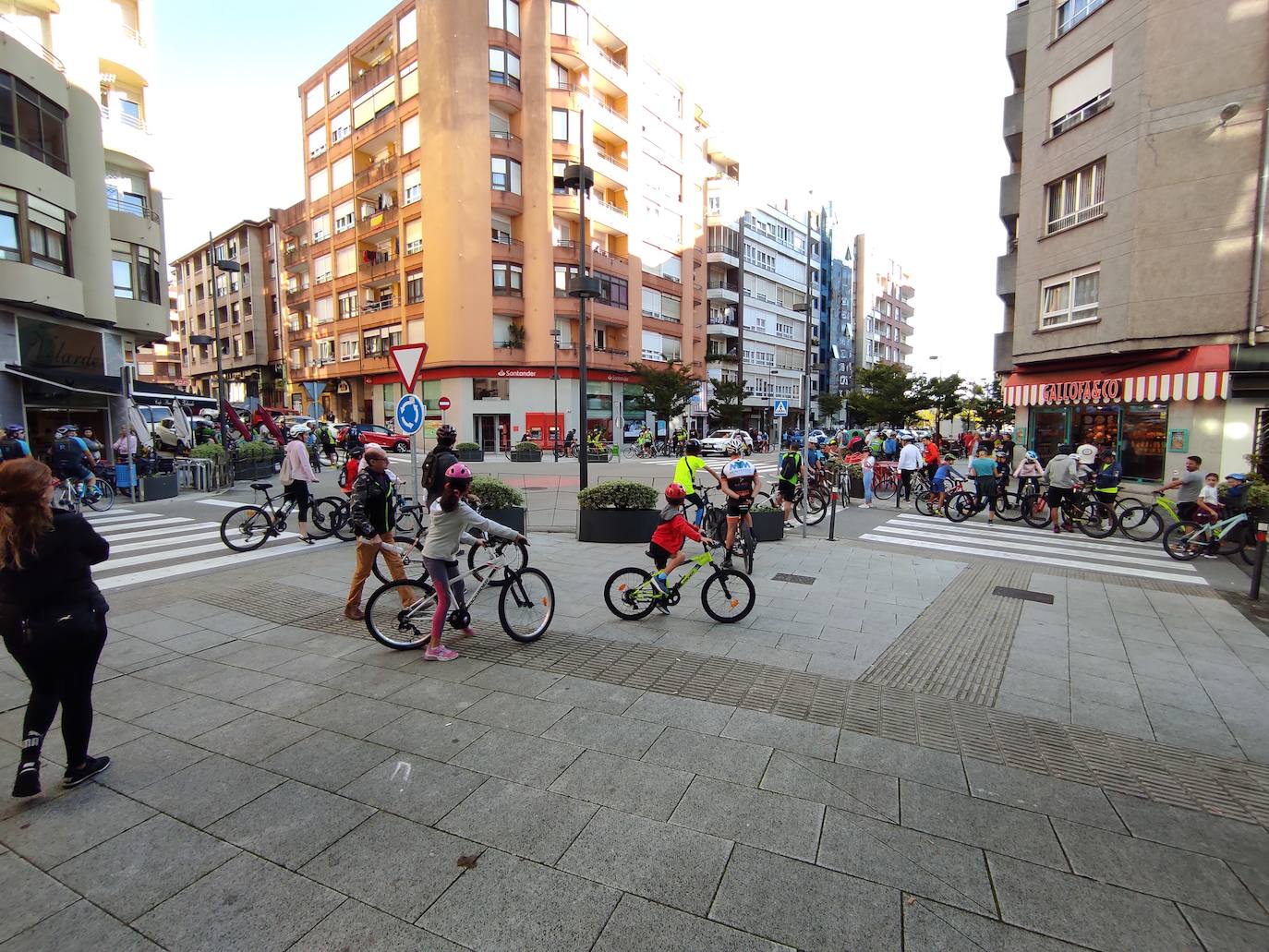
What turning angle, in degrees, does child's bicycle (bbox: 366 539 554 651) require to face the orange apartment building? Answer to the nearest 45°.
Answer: approximately 90° to its left

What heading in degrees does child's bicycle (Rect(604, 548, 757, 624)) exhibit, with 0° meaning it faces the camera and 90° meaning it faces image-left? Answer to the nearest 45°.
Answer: approximately 270°

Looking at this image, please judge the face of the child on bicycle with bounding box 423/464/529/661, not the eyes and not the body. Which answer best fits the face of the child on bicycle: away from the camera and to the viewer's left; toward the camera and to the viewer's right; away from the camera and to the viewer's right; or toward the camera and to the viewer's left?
away from the camera and to the viewer's right

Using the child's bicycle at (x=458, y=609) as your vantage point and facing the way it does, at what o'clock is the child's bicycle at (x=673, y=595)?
the child's bicycle at (x=673, y=595) is roughly at 12 o'clock from the child's bicycle at (x=458, y=609).

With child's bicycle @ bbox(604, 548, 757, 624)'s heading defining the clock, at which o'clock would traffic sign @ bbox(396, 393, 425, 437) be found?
The traffic sign is roughly at 7 o'clock from the child's bicycle.

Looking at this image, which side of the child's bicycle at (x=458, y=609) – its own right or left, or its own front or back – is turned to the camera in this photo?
right

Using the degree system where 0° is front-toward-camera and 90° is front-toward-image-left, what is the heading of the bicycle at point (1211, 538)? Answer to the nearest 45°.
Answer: approximately 270°
